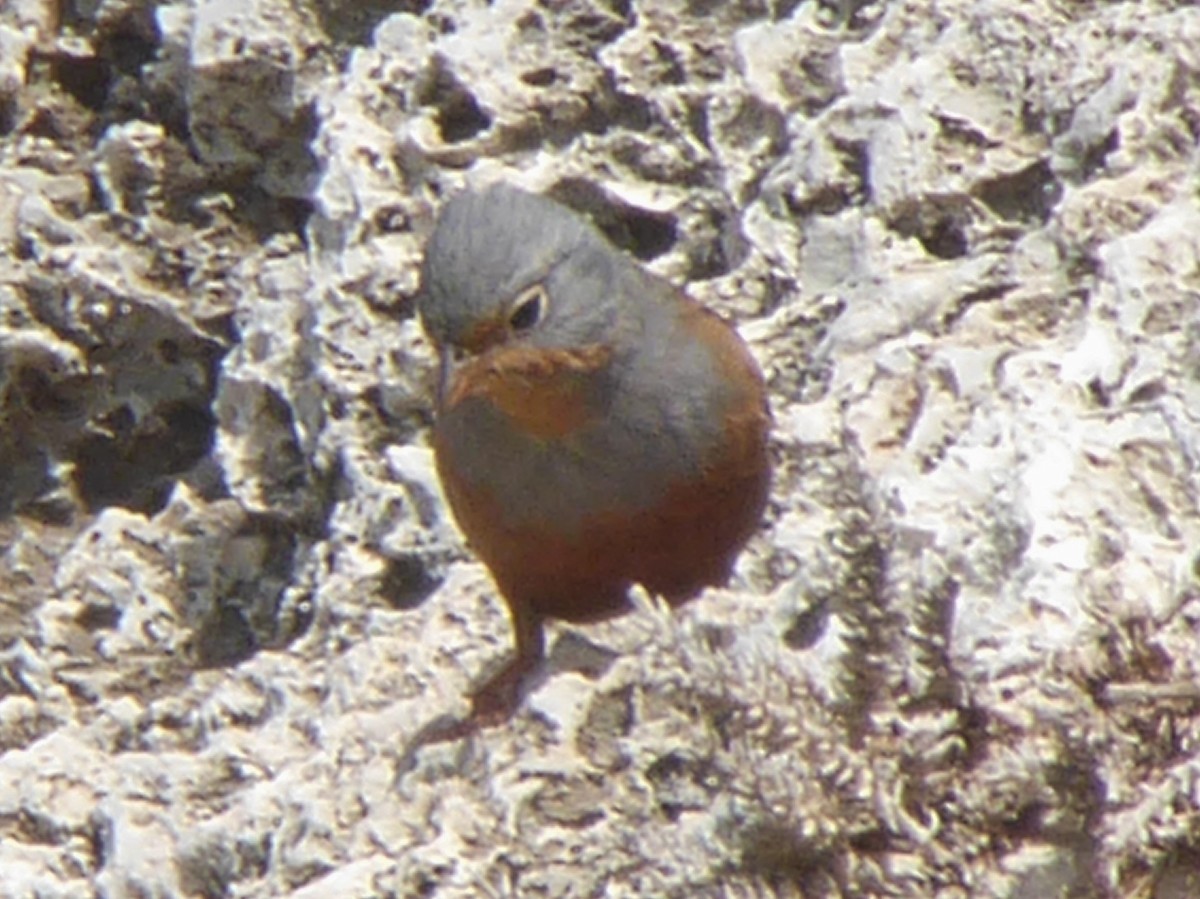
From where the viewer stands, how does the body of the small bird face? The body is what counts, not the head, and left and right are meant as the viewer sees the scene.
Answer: facing the viewer and to the left of the viewer
